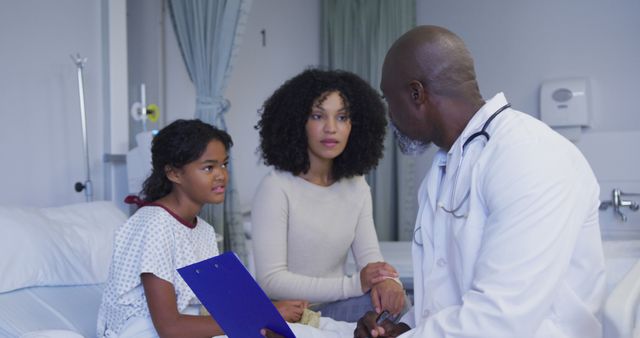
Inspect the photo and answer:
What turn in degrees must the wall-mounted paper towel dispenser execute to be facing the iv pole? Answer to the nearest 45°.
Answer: approximately 45° to its right

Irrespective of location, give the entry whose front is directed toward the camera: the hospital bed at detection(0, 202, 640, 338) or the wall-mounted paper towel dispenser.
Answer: the wall-mounted paper towel dispenser

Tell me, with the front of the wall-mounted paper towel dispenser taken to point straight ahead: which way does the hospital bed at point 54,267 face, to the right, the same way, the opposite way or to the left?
to the left

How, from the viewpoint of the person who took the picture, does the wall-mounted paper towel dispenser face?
facing the viewer

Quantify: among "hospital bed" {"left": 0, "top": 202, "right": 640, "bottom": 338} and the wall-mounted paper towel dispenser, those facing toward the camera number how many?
1

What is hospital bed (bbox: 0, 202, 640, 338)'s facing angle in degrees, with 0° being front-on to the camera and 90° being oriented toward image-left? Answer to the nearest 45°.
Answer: approximately 270°

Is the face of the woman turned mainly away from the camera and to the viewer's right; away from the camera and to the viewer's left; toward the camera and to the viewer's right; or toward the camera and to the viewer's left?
toward the camera and to the viewer's right

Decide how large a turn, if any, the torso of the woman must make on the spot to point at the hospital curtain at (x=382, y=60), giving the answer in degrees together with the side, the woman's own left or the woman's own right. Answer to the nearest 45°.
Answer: approximately 135° to the woman's own left

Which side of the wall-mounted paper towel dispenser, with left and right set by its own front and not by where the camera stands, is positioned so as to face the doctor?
front

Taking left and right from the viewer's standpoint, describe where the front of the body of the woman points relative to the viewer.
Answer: facing the viewer and to the right of the viewer
